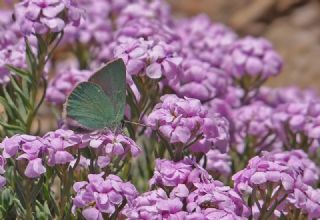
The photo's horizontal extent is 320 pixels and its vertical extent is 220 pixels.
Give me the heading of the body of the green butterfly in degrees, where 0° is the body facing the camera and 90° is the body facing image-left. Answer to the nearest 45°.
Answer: approximately 270°

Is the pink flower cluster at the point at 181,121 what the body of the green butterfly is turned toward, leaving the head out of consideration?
yes
